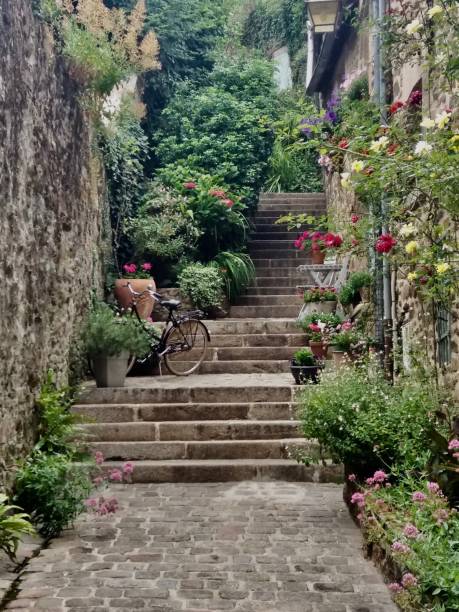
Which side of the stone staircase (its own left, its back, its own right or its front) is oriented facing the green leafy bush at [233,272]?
back

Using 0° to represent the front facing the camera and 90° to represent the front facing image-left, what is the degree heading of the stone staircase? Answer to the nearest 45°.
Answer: approximately 0°

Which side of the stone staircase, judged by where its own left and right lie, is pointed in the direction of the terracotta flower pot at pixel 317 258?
back

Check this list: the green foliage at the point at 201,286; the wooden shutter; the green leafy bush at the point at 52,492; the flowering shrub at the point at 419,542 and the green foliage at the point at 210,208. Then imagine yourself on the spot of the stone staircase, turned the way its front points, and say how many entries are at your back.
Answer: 2

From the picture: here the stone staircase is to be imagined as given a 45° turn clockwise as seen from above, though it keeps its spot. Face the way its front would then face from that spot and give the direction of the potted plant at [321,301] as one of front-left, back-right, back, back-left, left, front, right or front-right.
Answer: back

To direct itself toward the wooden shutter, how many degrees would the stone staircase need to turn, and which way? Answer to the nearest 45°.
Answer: approximately 45° to its left

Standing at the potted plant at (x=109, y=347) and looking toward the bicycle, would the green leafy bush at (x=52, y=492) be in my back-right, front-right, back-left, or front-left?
back-right

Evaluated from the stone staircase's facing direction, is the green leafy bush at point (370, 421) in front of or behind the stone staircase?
in front

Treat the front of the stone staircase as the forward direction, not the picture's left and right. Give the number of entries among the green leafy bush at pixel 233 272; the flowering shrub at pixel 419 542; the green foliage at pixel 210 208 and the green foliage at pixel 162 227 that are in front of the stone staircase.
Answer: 1

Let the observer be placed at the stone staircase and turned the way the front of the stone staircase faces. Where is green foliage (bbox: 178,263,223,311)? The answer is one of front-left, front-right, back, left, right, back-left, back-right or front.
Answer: back

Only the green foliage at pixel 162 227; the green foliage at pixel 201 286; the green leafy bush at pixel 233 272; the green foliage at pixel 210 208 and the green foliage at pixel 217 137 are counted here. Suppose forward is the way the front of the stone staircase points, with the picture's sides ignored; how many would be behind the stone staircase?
5

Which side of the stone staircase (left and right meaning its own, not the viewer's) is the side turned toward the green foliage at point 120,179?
back

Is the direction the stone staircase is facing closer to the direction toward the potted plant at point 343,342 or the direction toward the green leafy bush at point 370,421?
the green leafy bush
